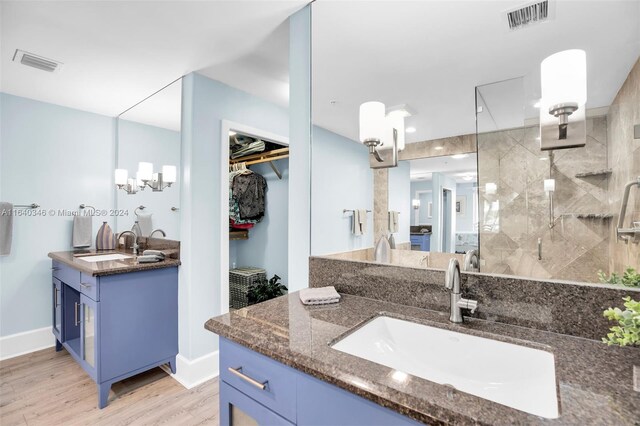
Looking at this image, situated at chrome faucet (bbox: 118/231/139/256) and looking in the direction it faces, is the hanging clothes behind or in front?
behind

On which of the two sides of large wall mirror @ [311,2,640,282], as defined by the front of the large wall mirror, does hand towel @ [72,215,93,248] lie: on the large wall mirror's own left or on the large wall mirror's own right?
on the large wall mirror's own right

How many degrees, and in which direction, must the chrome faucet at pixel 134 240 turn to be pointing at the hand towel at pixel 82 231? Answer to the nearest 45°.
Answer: approximately 45° to its right

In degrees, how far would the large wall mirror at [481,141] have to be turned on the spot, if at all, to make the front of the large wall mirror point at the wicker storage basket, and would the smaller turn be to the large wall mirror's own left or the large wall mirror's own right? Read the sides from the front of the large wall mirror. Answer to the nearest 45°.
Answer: approximately 90° to the large wall mirror's own right

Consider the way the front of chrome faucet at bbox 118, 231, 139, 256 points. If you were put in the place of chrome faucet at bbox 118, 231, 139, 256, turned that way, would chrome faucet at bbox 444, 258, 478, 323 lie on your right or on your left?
on your left

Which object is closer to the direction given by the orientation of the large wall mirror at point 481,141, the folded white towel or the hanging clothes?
the folded white towel
